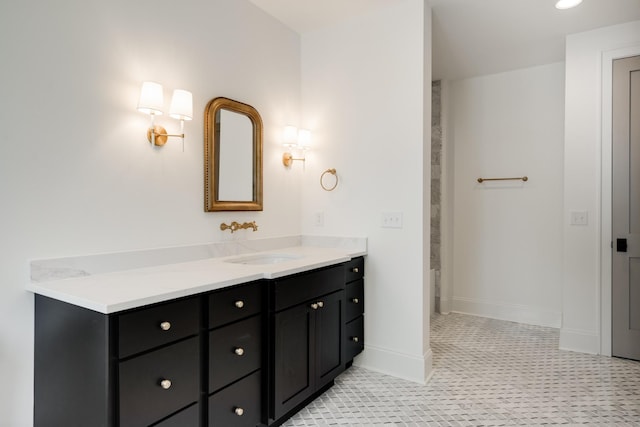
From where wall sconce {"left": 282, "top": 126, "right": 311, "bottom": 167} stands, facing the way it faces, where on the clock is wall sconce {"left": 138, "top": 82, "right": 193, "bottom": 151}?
wall sconce {"left": 138, "top": 82, "right": 193, "bottom": 151} is roughly at 3 o'clock from wall sconce {"left": 282, "top": 126, "right": 311, "bottom": 167}.

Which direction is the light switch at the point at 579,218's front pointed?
toward the camera

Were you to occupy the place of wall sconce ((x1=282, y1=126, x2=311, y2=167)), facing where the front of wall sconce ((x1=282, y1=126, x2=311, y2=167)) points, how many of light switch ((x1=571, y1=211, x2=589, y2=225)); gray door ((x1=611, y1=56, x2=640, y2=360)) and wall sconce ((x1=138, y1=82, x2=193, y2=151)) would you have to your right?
1

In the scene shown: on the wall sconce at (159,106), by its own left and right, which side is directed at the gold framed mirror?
left

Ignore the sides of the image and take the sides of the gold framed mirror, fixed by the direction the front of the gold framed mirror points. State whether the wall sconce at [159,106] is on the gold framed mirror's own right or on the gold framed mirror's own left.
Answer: on the gold framed mirror's own right

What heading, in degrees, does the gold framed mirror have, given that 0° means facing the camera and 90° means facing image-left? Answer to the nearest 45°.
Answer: approximately 315°

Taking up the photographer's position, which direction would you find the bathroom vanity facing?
facing the viewer and to the right of the viewer

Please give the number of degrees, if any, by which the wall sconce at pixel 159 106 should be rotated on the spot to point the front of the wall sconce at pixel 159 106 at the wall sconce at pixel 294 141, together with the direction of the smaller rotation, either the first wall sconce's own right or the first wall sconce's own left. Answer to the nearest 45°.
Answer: approximately 90° to the first wall sconce's own left

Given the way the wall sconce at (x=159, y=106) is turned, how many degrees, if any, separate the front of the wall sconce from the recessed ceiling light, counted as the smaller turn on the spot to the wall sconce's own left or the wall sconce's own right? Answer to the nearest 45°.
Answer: approximately 45° to the wall sconce's own left

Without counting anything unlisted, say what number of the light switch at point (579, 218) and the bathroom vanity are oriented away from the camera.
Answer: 0

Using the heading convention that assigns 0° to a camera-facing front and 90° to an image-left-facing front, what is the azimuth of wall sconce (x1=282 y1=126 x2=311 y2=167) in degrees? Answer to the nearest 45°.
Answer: approximately 315°

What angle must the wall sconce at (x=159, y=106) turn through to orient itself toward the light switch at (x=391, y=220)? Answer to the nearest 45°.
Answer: approximately 45° to its left

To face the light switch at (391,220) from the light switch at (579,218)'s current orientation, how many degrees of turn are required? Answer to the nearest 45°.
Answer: approximately 45° to its right
